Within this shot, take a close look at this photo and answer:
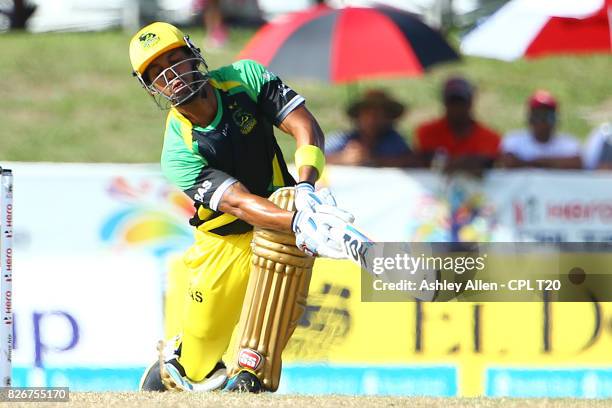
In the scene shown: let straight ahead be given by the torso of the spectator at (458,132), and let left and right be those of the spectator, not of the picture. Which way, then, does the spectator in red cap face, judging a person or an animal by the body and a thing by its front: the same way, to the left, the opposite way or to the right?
the same way

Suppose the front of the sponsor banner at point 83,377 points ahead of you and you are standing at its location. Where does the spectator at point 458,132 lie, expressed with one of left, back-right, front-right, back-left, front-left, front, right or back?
left

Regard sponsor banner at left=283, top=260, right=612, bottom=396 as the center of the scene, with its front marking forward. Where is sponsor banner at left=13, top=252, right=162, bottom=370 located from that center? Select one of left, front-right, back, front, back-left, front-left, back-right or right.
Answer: right

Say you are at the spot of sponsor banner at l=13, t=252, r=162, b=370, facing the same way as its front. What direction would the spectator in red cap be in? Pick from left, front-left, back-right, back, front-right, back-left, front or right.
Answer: left

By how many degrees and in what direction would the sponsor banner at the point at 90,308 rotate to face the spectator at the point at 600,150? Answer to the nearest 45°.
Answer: approximately 90° to its left

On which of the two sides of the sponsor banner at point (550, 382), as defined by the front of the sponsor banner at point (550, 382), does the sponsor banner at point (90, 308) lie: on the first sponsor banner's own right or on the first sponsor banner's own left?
on the first sponsor banner's own right

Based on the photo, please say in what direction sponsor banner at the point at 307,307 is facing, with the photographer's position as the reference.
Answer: facing the viewer

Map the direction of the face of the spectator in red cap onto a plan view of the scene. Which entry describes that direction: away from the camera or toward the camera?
toward the camera

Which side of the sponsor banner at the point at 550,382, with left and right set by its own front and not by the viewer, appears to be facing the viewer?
front

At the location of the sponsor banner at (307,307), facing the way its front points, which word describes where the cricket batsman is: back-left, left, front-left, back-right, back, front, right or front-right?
front

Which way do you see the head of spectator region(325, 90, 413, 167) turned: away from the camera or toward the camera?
toward the camera

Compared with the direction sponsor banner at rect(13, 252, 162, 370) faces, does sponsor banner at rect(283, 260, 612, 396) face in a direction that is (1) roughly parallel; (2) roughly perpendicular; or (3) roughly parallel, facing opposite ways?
roughly parallel

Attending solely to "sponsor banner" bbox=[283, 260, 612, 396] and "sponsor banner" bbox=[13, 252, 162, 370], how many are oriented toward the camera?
2

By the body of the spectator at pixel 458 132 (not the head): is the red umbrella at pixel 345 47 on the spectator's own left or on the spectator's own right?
on the spectator's own right

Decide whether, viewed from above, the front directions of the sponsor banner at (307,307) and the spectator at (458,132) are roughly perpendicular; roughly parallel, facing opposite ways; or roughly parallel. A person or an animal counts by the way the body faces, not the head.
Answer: roughly parallel

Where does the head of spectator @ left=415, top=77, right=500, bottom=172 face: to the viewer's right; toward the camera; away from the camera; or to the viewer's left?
toward the camera

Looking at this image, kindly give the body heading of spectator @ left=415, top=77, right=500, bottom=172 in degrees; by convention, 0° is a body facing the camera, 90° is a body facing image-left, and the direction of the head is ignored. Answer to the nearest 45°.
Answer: approximately 0°

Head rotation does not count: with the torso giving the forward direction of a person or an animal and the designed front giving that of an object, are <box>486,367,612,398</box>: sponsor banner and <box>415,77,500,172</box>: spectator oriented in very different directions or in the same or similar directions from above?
same or similar directions

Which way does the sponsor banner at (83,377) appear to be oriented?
toward the camera

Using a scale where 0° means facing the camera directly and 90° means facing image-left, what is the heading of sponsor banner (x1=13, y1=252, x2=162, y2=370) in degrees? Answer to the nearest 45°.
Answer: approximately 0°
